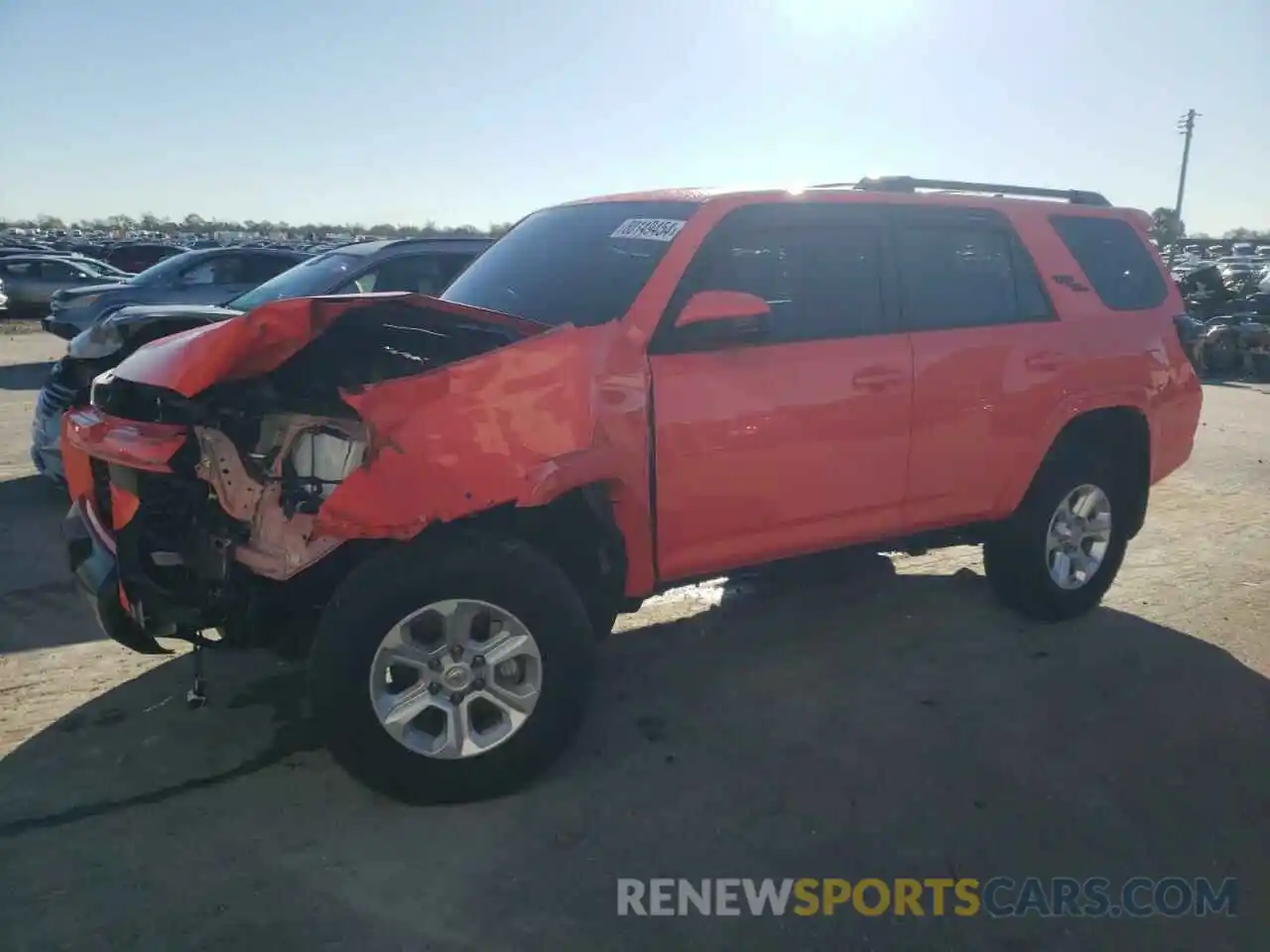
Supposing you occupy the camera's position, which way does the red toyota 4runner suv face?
facing the viewer and to the left of the viewer

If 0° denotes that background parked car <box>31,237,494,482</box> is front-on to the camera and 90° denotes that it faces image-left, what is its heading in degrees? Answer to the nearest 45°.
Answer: approximately 45°

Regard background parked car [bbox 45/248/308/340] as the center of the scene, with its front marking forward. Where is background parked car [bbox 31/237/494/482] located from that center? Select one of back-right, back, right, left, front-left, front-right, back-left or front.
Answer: front-left

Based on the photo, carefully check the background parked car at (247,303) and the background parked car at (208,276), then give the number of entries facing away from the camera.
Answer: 0

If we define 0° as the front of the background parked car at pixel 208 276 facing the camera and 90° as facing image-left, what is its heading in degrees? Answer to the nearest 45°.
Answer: approximately 45°

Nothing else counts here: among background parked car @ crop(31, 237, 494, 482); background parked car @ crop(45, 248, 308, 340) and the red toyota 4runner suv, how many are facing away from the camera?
0

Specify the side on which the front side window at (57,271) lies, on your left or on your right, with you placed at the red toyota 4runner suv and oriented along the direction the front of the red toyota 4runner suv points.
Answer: on your right
